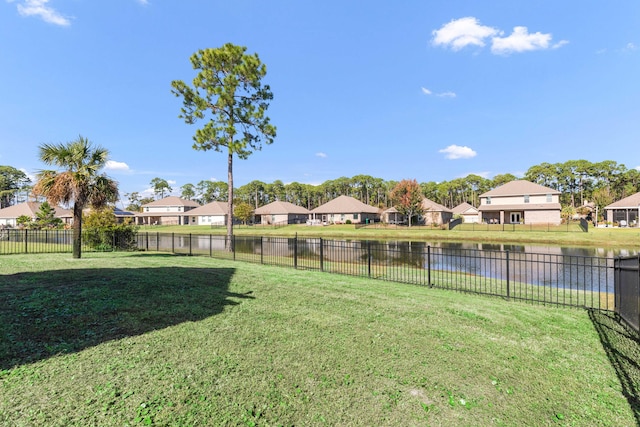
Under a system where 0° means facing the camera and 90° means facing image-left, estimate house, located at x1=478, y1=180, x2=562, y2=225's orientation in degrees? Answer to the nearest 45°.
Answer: approximately 180°

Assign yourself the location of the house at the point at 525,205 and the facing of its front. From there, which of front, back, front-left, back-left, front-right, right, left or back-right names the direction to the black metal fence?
back

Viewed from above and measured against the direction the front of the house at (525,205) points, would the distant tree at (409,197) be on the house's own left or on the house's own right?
on the house's own left

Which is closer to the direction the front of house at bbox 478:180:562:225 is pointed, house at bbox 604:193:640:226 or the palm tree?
the house

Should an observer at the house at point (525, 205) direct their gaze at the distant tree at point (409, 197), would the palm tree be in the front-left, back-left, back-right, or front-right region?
front-left

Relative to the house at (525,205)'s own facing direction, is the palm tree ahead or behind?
behind

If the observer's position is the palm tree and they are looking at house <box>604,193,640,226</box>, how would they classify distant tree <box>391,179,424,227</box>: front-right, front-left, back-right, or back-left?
front-left
